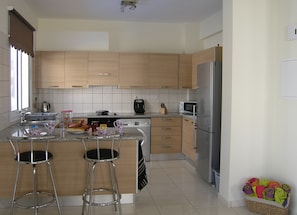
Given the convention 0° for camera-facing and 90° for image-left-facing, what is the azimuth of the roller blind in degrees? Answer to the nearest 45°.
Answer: approximately 315°

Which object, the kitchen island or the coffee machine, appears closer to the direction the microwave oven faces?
the kitchen island

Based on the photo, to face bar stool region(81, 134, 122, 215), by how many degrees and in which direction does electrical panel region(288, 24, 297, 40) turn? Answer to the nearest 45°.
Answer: approximately 45° to its right

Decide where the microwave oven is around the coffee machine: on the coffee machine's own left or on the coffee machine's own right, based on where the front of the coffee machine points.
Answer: on the coffee machine's own left

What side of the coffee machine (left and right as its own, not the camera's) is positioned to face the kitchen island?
front

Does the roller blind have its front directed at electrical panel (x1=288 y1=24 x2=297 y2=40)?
yes

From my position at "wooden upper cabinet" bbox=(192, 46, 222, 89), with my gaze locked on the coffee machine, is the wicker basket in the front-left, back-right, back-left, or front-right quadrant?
back-left

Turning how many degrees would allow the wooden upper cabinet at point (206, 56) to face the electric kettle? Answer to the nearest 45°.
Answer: approximately 45° to its right

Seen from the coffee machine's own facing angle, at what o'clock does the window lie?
The window is roughly at 2 o'clock from the coffee machine.

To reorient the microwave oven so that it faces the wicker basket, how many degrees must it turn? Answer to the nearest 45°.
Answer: approximately 45° to its left
